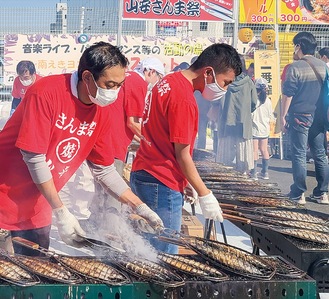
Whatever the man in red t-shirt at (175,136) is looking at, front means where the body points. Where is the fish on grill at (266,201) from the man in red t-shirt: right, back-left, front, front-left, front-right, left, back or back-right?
front-left

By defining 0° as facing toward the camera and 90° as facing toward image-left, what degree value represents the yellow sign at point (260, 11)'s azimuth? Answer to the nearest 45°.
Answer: approximately 0°

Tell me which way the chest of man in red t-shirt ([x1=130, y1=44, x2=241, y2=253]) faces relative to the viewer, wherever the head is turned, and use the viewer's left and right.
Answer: facing to the right of the viewer

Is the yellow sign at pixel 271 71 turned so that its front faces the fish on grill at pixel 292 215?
yes

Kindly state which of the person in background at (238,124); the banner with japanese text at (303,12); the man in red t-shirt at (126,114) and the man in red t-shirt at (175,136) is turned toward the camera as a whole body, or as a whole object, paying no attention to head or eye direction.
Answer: the banner with japanese text

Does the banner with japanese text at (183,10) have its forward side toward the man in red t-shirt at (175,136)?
yes

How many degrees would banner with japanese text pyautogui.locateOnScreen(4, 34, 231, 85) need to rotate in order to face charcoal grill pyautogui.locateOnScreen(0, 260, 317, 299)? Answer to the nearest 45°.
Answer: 0° — it already faces it

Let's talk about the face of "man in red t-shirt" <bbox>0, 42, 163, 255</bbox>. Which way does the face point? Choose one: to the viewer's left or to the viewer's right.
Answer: to the viewer's right

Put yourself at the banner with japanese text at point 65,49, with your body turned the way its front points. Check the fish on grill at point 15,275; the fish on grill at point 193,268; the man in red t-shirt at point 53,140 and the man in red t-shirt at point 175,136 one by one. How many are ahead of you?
4

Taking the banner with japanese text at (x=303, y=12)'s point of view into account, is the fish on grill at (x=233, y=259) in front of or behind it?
in front

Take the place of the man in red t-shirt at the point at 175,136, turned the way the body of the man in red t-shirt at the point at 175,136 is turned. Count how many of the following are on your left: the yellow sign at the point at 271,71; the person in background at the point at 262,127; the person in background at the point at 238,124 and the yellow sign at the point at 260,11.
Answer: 4
